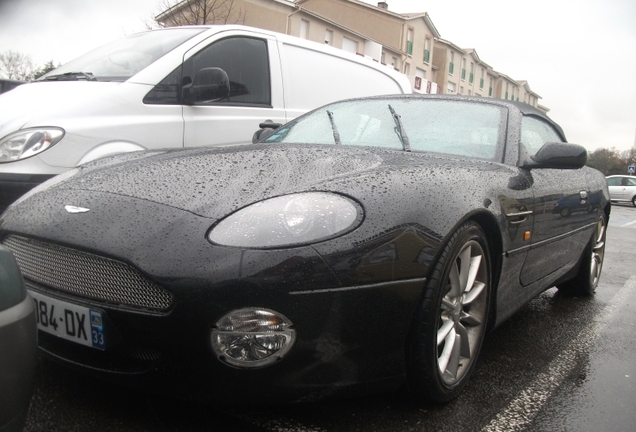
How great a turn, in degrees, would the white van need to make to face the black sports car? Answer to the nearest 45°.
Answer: approximately 45° to its left

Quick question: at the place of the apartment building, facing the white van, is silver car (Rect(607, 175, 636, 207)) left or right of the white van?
left

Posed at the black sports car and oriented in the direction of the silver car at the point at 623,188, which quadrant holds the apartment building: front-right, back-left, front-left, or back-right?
front-left

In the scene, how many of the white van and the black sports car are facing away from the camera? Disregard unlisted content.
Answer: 0

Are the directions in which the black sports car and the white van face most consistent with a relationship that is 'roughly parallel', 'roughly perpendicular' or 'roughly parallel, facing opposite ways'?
roughly parallel

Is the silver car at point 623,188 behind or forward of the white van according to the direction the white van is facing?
behind

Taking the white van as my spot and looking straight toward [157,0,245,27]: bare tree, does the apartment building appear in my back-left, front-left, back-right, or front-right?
front-right

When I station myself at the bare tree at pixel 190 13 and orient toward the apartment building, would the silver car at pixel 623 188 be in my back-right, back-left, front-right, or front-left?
front-right

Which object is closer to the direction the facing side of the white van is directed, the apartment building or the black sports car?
the black sports car

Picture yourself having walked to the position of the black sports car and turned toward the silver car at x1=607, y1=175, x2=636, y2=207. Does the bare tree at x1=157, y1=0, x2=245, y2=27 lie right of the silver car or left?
left

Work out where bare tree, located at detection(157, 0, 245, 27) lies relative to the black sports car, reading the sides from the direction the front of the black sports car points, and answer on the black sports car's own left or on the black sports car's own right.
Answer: on the black sports car's own right

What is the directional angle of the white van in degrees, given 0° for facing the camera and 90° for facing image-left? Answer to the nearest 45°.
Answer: approximately 45°

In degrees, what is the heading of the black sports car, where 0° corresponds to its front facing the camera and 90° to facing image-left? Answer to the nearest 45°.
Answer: approximately 45°
